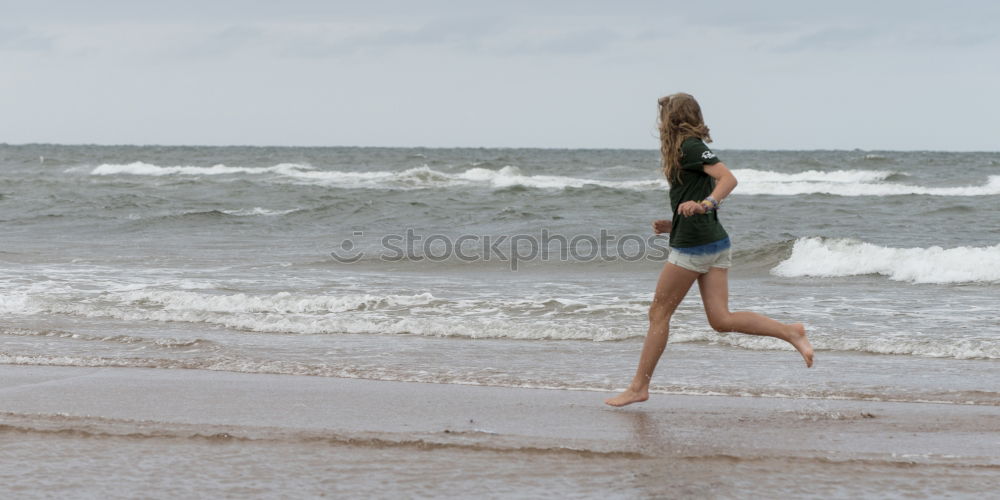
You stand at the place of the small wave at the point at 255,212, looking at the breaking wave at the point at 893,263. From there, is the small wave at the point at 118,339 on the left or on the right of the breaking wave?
right

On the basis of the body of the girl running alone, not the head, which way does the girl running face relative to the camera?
to the viewer's left

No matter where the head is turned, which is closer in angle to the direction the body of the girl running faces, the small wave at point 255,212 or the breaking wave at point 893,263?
the small wave

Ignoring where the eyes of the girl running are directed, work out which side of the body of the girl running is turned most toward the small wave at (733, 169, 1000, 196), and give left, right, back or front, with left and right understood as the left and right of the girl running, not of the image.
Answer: right

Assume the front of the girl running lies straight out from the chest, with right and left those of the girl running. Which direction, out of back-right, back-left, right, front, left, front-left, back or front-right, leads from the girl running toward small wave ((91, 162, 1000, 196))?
right

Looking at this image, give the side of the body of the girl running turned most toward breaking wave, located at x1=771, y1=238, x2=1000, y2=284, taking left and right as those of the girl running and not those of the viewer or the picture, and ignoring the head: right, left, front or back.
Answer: right

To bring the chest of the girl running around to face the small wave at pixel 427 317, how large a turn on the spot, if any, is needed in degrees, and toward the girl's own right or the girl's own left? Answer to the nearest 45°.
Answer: approximately 45° to the girl's own right
